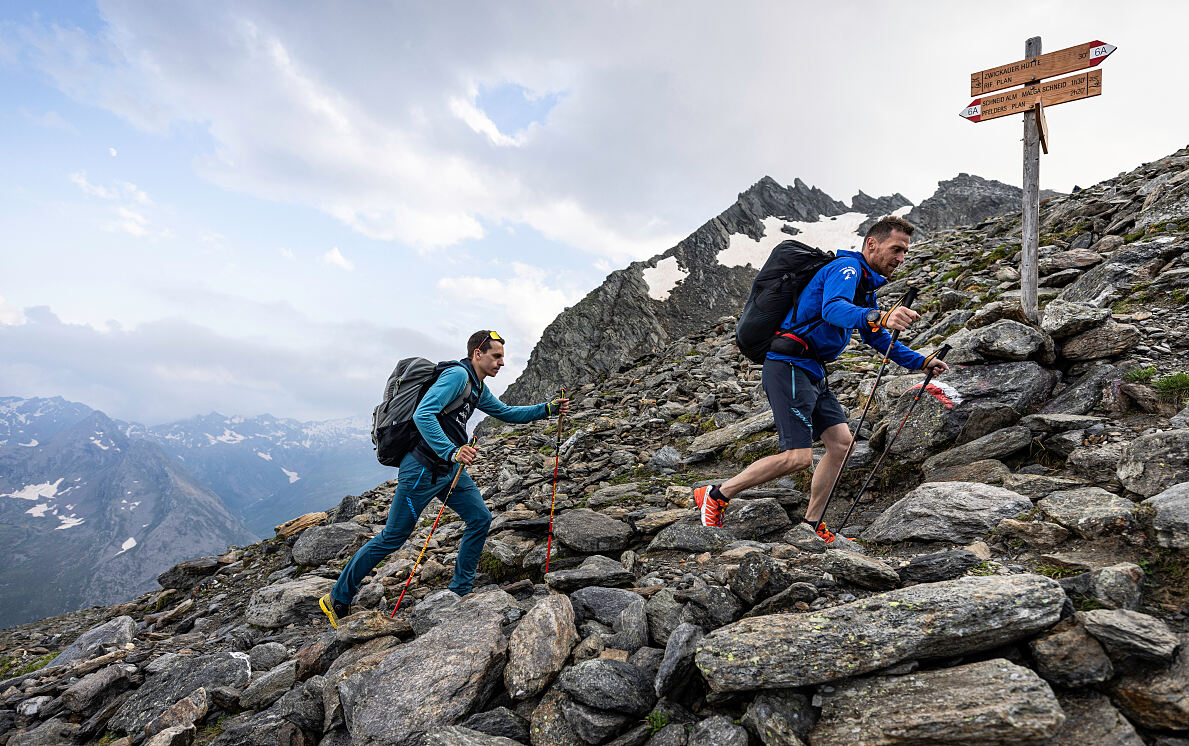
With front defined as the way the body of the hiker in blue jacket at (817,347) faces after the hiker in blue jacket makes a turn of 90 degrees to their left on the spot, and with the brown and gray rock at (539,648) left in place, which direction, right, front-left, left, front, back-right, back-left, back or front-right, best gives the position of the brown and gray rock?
back-left

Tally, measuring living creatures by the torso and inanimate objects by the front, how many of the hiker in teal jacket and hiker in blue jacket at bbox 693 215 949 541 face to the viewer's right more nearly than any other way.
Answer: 2

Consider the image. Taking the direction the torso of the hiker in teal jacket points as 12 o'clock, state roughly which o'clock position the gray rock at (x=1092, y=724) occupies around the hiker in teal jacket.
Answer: The gray rock is roughly at 2 o'clock from the hiker in teal jacket.

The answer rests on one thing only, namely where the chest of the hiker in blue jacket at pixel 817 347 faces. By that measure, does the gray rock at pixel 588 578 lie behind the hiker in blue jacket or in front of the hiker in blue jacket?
behind

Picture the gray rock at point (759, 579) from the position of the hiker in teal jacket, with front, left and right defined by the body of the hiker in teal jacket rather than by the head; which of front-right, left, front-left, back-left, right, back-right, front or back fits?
front-right

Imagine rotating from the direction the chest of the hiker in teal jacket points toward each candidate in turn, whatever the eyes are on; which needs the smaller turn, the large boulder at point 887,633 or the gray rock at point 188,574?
the large boulder

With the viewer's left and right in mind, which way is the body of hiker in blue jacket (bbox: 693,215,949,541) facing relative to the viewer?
facing to the right of the viewer

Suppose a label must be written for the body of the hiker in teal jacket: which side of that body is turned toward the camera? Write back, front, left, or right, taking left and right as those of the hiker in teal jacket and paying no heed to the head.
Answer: right

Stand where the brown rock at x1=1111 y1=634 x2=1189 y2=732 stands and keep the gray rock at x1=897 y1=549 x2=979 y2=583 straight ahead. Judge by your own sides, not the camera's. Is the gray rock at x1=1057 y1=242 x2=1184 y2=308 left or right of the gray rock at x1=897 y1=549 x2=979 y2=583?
right

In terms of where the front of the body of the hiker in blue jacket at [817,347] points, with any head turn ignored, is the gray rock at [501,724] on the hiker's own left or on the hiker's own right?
on the hiker's own right
